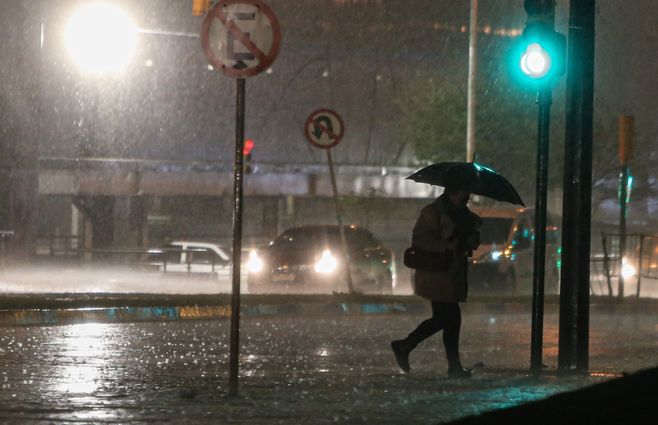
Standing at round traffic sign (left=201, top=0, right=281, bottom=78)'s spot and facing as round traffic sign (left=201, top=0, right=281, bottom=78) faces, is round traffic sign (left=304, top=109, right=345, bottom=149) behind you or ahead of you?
behind

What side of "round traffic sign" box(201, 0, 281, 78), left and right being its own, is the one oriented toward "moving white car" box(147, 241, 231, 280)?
back

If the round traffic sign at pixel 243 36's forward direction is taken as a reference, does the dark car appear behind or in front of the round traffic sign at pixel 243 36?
behind

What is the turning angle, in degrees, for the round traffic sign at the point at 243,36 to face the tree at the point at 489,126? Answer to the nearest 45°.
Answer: approximately 180°

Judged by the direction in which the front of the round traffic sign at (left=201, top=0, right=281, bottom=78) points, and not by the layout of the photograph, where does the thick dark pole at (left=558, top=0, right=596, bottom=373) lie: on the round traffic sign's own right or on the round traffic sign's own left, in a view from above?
on the round traffic sign's own left

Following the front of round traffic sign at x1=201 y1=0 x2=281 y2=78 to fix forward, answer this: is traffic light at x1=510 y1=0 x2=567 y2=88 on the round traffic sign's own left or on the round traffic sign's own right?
on the round traffic sign's own left

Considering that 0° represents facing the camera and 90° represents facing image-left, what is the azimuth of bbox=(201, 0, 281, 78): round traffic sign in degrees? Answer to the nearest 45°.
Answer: approximately 0°

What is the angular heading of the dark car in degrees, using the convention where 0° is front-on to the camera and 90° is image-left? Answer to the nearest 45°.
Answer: approximately 45°

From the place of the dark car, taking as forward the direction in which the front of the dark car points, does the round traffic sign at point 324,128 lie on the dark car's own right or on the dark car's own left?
on the dark car's own left

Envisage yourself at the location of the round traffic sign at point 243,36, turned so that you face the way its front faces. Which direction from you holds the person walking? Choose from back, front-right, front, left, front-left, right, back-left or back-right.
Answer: back-left

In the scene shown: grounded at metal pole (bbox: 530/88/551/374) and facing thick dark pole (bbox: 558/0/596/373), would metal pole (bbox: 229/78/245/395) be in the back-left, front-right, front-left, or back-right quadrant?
back-right
